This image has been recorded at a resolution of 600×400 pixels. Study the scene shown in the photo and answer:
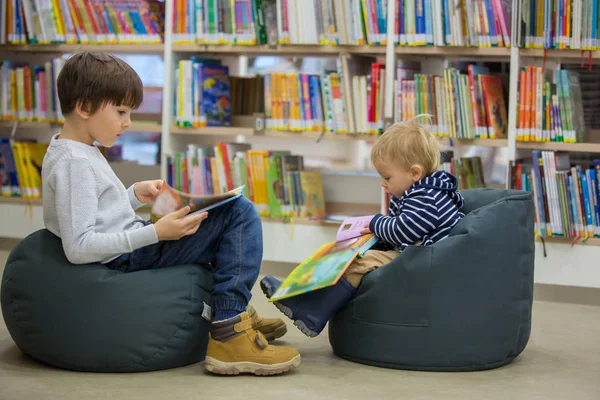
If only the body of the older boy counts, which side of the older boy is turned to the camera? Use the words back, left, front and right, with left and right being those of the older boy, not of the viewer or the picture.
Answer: right

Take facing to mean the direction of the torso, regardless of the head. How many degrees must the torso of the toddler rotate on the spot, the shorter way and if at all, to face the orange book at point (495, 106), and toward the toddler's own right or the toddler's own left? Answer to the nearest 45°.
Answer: approximately 90° to the toddler's own right

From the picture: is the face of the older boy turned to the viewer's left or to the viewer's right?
to the viewer's right

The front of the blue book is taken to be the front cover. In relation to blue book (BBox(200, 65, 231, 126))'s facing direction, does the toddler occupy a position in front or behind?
in front

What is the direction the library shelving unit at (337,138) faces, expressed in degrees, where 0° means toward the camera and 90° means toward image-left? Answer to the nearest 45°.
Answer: approximately 0°

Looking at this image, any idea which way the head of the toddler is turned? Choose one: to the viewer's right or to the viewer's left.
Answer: to the viewer's left

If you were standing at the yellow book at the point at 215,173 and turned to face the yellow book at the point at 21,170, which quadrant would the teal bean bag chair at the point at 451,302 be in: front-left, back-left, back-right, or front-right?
back-left

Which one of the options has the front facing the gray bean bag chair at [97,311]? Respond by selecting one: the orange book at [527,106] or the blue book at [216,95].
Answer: the blue book

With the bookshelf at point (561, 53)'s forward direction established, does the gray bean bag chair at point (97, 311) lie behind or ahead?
ahead

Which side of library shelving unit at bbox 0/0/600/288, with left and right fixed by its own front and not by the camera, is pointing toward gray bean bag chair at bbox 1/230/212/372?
front
